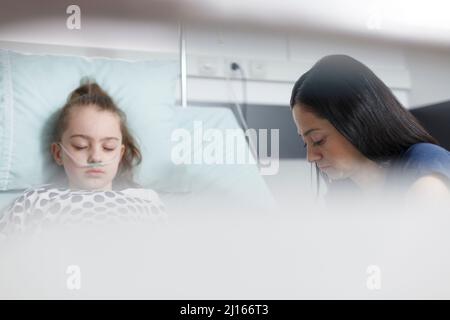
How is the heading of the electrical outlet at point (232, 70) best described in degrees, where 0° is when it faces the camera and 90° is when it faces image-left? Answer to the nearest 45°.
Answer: approximately 0°

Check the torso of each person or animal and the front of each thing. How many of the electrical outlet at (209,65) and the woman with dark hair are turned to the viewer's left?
1

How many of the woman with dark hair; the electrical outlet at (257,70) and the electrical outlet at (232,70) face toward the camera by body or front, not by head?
2

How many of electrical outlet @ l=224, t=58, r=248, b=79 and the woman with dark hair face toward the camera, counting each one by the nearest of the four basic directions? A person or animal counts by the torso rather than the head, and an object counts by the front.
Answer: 1

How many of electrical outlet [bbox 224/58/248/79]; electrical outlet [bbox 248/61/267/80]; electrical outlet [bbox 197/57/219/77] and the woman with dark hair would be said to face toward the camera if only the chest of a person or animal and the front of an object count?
3

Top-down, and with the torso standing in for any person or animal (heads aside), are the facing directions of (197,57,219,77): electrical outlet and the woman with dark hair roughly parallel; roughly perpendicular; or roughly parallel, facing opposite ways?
roughly perpendicular

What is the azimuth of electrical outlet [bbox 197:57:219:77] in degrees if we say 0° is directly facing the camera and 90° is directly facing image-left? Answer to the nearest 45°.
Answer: approximately 0°

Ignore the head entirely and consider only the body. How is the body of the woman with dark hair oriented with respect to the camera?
to the viewer's left
